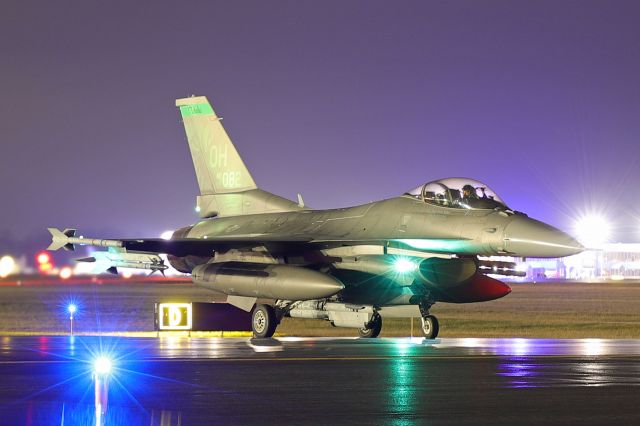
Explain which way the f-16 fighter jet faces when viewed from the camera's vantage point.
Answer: facing the viewer and to the right of the viewer
